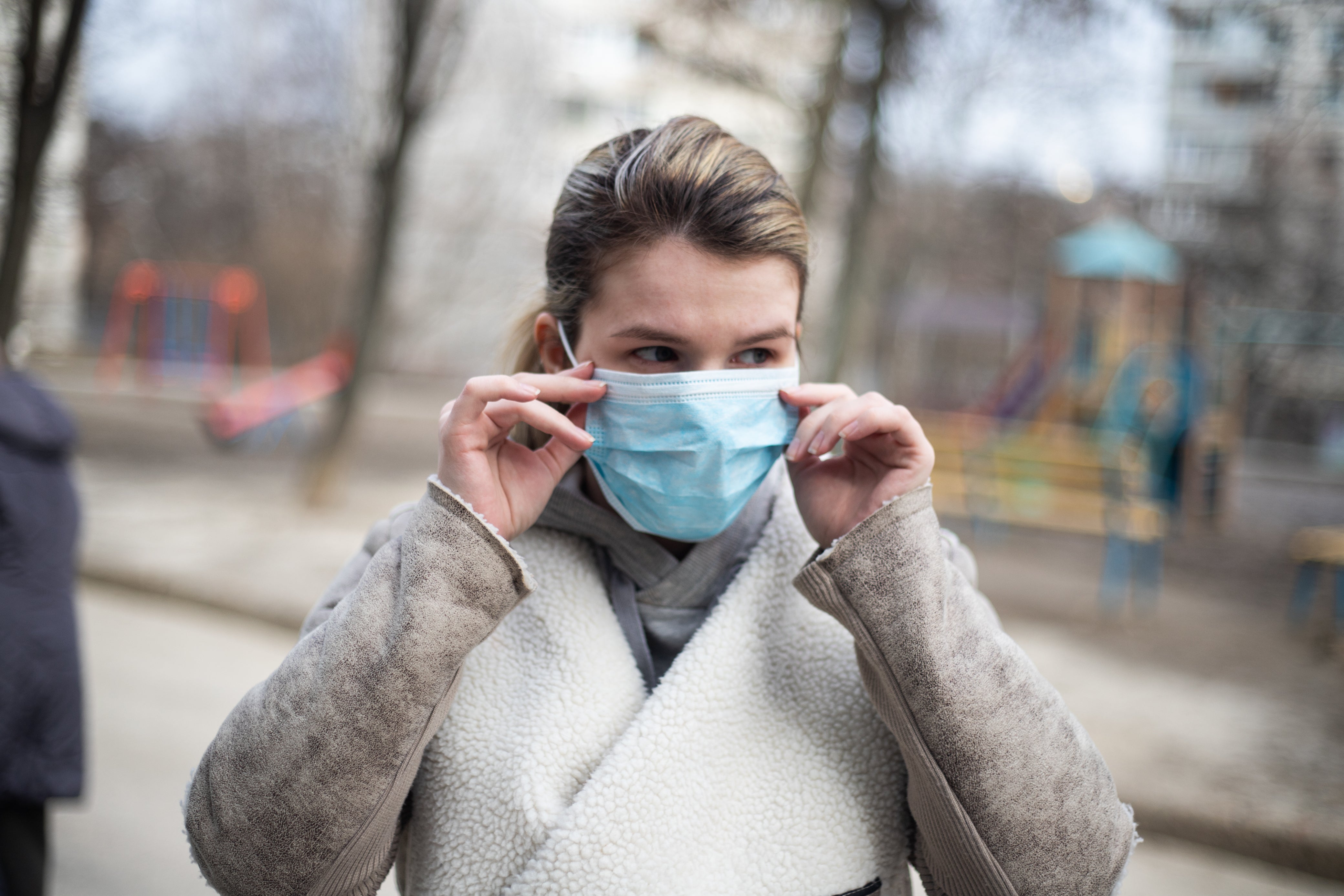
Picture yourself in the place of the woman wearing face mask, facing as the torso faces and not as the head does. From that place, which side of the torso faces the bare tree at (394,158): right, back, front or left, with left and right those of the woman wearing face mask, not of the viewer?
back

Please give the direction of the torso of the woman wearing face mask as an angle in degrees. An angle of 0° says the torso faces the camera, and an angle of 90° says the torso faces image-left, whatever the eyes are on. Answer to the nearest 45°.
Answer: approximately 0°

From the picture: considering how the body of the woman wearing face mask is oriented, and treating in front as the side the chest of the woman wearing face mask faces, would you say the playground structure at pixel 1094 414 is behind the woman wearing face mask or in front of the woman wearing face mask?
behind

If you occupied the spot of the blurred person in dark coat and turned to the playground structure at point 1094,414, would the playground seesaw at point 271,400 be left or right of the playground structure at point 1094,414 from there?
left

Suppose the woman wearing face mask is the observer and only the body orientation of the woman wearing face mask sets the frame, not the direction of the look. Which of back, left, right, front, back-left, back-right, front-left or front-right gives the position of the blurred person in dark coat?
back-right
